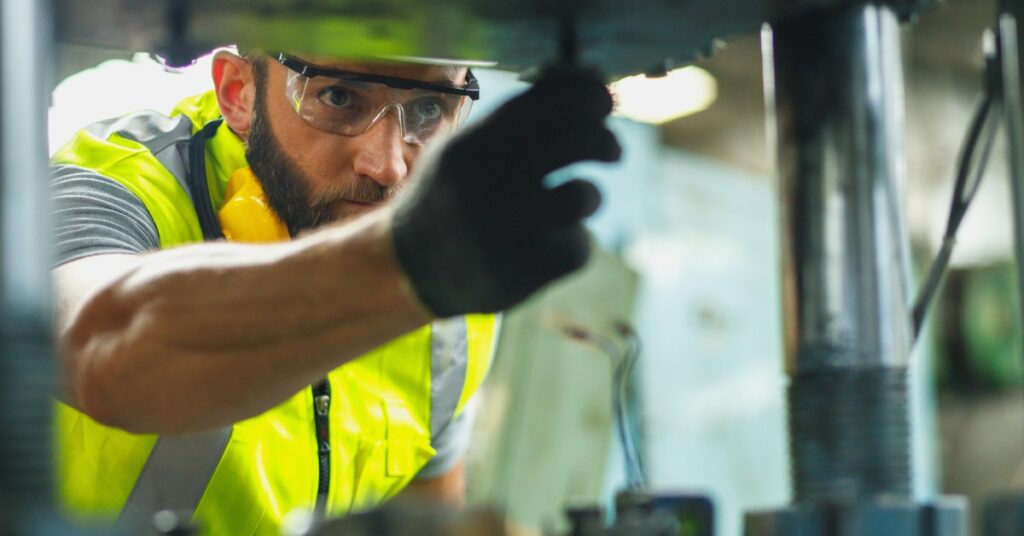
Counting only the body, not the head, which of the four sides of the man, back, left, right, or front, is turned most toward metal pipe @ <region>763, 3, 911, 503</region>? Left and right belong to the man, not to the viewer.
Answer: front

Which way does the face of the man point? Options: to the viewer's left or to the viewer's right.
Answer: to the viewer's right

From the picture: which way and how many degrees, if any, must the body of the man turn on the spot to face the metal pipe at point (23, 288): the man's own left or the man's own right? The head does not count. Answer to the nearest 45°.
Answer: approximately 45° to the man's own right

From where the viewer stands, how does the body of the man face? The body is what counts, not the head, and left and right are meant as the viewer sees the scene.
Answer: facing the viewer and to the right of the viewer

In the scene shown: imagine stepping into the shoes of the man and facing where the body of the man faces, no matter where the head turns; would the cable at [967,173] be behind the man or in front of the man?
in front
